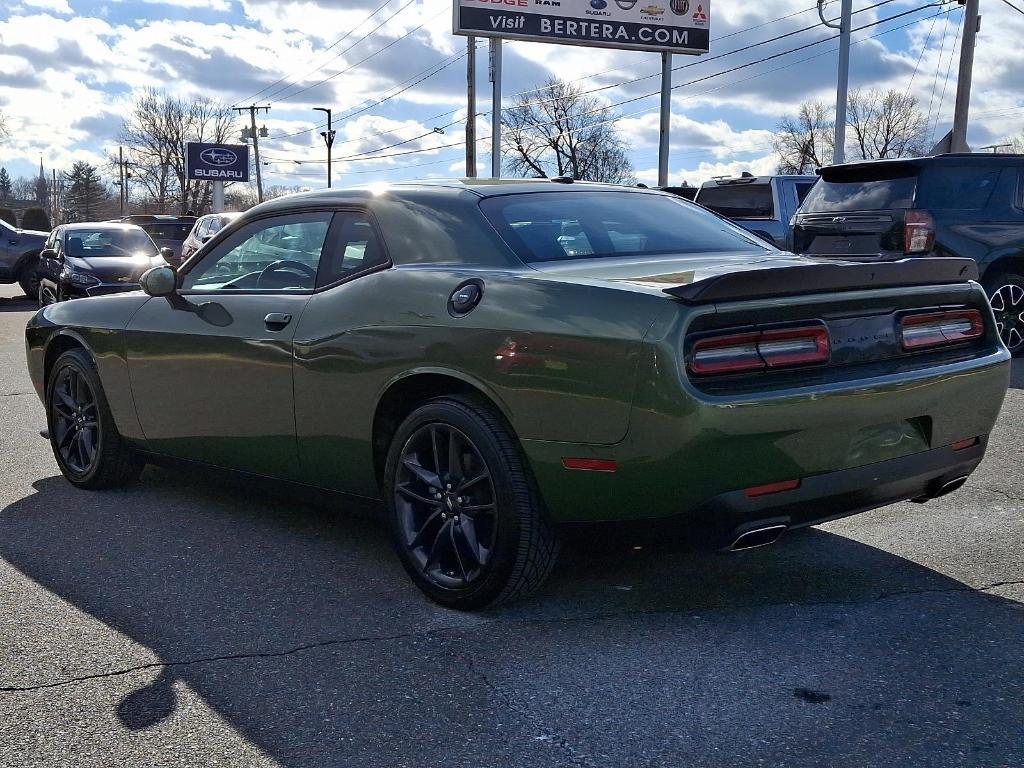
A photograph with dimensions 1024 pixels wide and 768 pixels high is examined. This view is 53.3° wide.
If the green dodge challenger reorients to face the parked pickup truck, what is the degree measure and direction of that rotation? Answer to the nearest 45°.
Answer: approximately 45° to its right

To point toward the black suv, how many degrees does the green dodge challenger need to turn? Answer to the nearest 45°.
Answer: approximately 90° to its right

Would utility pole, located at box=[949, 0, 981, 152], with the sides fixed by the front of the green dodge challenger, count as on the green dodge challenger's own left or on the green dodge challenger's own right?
on the green dodge challenger's own right

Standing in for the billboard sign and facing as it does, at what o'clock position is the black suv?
The black suv is roughly at 12 o'clock from the billboard sign.

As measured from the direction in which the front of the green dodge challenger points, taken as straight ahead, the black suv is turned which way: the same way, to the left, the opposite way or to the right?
to the right

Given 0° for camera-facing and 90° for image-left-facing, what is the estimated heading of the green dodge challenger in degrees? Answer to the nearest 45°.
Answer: approximately 135°

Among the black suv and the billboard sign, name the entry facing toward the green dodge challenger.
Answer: the billboard sign

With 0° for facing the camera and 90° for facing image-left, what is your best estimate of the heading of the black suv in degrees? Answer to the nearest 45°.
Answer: approximately 225°

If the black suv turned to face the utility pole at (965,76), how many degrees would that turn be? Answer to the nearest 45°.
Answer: approximately 45° to its left

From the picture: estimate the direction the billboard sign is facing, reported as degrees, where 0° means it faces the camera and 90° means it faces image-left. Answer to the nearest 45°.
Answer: approximately 0°

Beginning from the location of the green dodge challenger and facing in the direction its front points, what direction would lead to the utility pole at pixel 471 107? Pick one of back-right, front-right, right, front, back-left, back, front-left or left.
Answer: front-right
